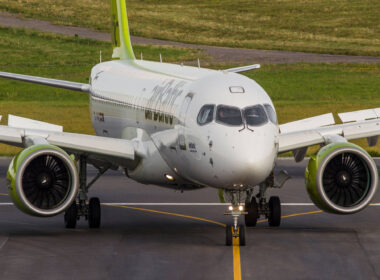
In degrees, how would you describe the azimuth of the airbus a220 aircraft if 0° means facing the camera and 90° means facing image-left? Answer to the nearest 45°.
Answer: approximately 0°
